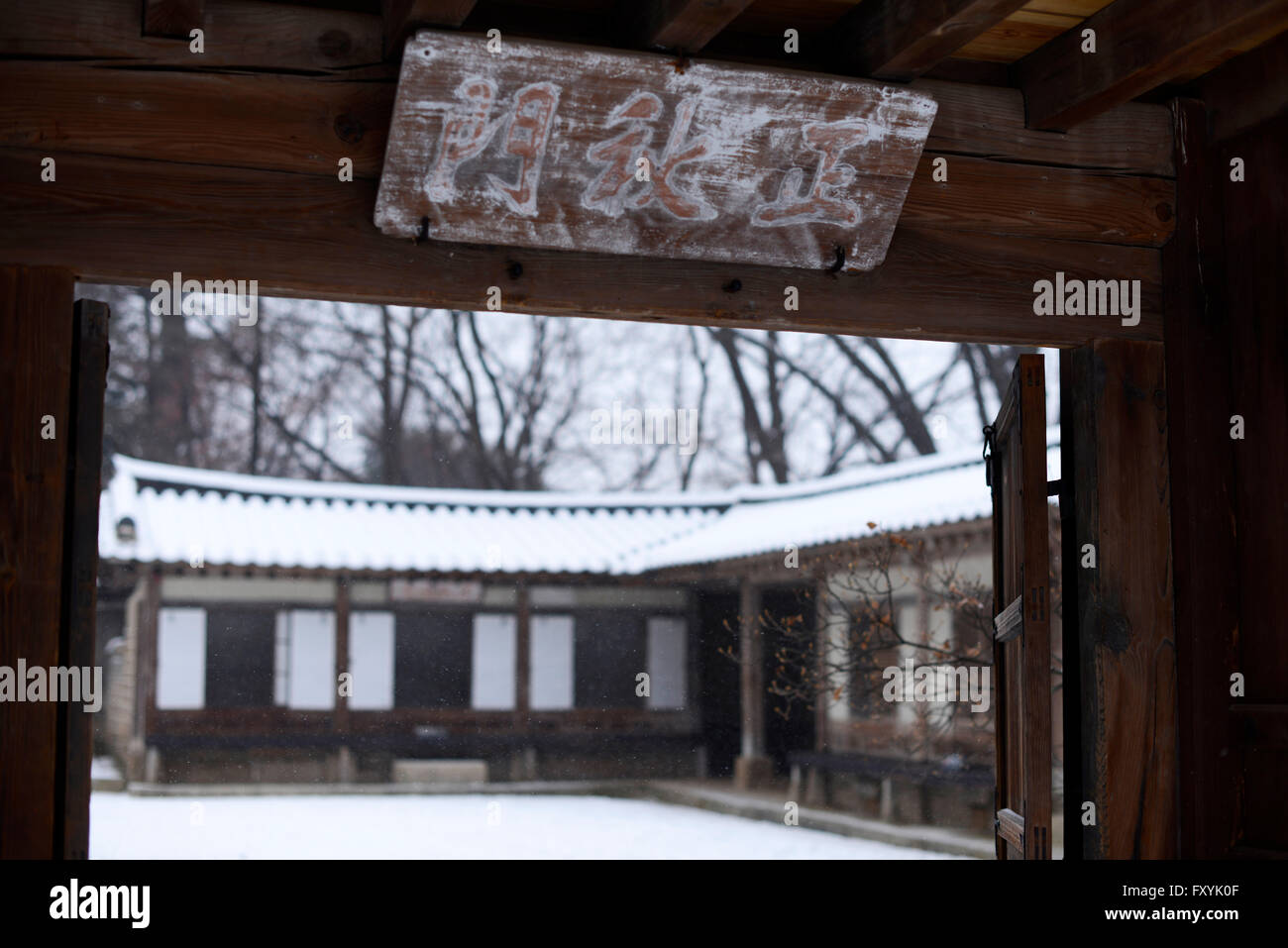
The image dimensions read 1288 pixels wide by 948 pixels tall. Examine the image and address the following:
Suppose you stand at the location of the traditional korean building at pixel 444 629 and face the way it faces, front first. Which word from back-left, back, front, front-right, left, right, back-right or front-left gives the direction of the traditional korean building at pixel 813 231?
front

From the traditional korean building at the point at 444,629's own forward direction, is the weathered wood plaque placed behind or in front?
in front

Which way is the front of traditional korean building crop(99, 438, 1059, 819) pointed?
toward the camera

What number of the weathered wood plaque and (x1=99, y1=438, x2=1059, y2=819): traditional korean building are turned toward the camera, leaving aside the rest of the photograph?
2

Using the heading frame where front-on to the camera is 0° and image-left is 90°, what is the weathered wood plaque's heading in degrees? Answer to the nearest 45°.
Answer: approximately 0°

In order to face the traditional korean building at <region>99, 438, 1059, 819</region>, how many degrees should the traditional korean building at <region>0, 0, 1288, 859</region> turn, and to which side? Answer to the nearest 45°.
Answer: approximately 180°

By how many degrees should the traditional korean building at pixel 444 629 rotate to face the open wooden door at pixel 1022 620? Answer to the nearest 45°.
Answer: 0° — it already faces it

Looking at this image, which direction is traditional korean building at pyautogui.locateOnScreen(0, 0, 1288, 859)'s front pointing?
toward the camera

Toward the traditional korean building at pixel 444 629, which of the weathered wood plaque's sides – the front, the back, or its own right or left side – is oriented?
back

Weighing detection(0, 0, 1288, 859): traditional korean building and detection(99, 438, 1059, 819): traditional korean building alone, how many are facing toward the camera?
2
